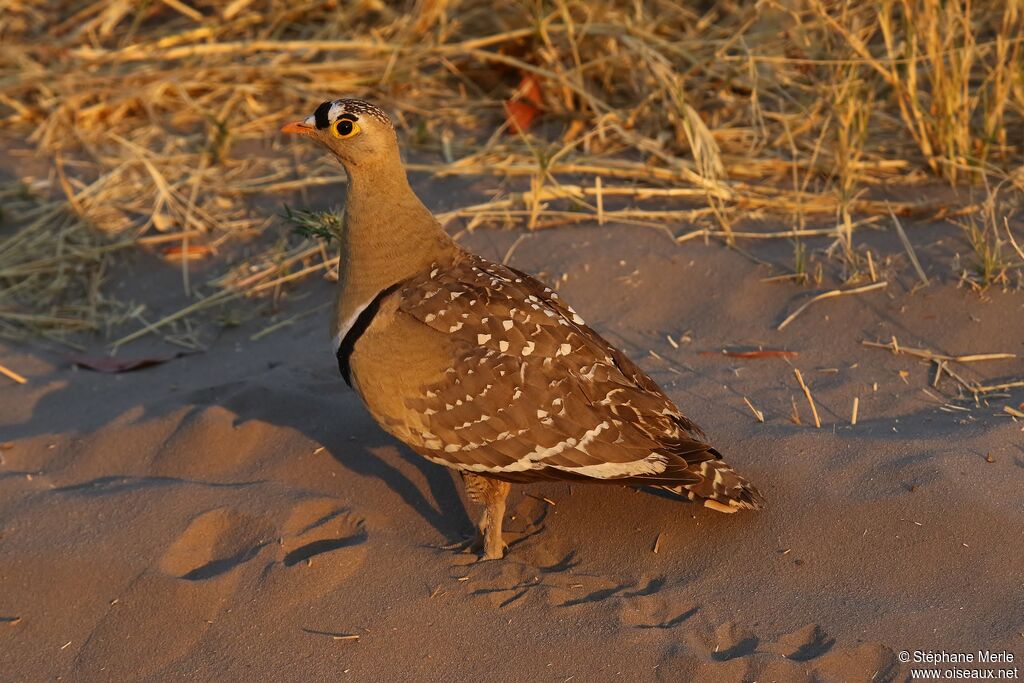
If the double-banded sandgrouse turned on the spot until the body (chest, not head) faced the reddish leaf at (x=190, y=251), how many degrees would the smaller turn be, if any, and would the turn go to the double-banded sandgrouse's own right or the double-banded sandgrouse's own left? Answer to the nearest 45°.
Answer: approximately 45° to the double-banded sandgrouse's own right

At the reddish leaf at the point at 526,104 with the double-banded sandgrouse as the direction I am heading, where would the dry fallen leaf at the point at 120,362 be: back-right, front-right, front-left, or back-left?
front-right

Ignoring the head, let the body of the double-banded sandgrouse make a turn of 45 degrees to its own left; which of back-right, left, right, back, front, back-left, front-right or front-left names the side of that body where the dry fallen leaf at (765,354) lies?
back

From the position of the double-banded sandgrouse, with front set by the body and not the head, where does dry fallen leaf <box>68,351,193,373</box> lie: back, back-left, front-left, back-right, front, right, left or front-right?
front-right

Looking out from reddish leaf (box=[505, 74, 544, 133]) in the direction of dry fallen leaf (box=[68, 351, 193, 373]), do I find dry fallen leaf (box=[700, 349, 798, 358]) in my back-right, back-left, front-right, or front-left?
front-left

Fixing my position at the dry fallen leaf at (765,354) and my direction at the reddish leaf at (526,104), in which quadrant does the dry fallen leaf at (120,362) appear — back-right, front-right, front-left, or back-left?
front-left

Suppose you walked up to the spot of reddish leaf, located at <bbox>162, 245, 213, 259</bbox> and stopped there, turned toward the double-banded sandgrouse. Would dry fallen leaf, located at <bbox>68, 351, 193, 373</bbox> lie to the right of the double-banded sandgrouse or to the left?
right

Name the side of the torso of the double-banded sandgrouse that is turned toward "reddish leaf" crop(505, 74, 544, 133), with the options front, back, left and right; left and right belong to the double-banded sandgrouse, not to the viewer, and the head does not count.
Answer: right

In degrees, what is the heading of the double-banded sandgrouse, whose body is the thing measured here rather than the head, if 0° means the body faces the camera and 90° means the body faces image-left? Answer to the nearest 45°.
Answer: approximately 90°
